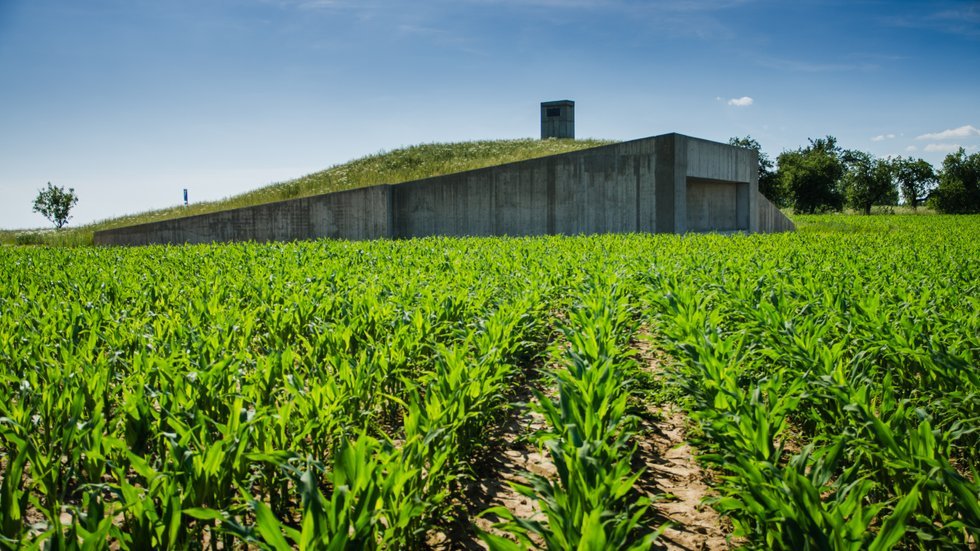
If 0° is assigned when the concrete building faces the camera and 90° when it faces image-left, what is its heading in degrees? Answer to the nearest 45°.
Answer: approximately 315°
